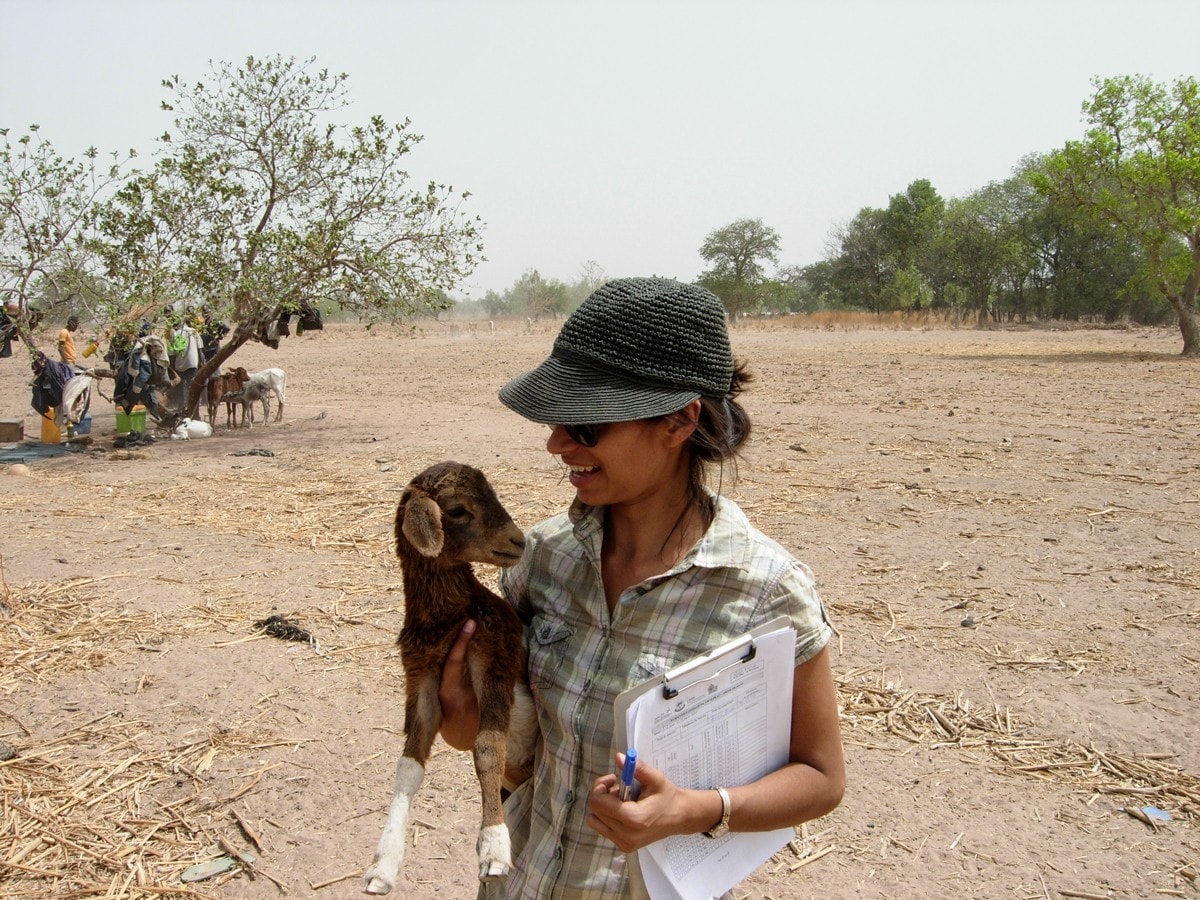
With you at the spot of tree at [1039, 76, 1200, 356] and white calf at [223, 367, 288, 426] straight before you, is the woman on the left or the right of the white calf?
left

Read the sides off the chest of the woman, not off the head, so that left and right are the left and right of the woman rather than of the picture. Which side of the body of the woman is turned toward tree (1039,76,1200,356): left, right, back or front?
back

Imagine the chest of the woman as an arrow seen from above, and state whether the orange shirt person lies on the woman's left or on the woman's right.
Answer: on the woman's right

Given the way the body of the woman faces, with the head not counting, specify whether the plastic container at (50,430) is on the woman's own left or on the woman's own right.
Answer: on the woman's own right

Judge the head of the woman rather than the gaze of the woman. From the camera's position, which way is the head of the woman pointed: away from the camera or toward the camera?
toward the camera

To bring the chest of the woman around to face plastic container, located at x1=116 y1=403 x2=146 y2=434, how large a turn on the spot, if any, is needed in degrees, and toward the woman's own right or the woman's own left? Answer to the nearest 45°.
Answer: approximately 90° to the woman's own right

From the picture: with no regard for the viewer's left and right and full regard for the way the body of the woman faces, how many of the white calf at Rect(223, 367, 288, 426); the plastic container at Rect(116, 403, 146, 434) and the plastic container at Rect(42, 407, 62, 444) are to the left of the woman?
0

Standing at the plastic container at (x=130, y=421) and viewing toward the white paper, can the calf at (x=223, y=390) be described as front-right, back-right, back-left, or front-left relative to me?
back-left

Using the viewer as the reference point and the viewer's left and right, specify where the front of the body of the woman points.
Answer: facing the viewer and to the left of the viewer

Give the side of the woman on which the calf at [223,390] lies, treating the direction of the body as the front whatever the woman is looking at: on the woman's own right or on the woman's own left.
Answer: on the woman's own right
